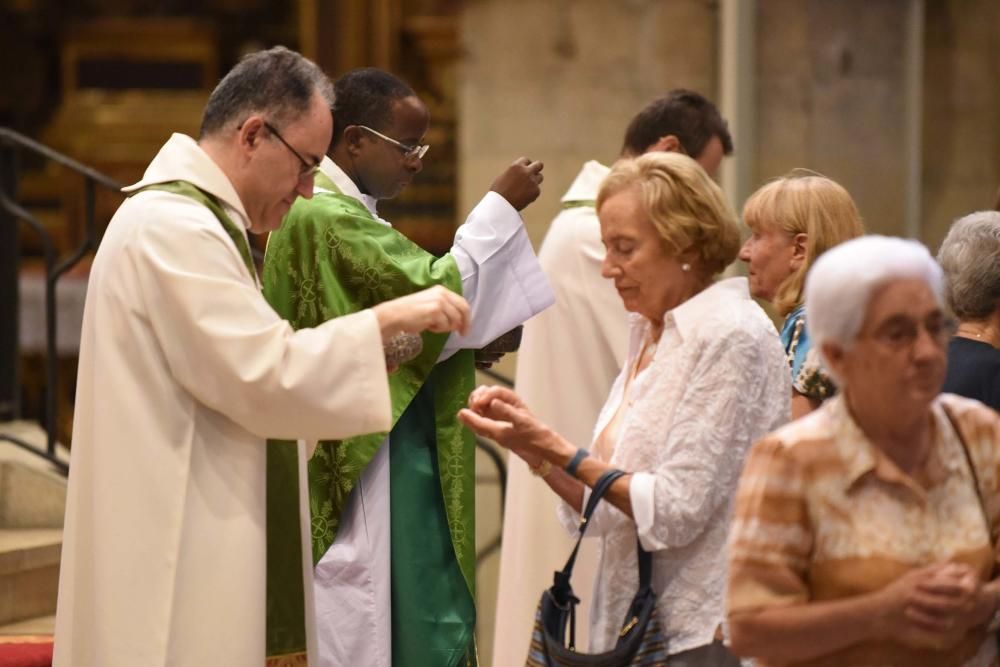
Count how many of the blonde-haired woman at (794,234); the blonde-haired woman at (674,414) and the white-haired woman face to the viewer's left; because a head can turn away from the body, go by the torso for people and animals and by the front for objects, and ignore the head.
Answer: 2

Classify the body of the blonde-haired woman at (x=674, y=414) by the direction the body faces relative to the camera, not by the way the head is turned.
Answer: to the viewer's left

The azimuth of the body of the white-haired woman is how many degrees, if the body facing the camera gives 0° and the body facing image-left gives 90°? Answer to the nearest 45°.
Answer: approximately 315°

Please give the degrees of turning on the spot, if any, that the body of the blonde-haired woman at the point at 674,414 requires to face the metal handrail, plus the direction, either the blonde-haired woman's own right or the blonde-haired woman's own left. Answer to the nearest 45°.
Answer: approximately 45° to the blonde-haired woman's own right

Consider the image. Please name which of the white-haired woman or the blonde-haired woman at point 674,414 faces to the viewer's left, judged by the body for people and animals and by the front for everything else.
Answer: the blonde-haired woman

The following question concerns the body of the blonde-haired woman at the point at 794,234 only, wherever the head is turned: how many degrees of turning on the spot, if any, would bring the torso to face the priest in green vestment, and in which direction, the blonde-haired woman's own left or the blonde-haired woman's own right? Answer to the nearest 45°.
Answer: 0° — they already face them

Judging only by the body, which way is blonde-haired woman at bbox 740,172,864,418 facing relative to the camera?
to the viewer's left

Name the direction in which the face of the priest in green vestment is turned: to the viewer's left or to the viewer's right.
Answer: to the viewer's right
